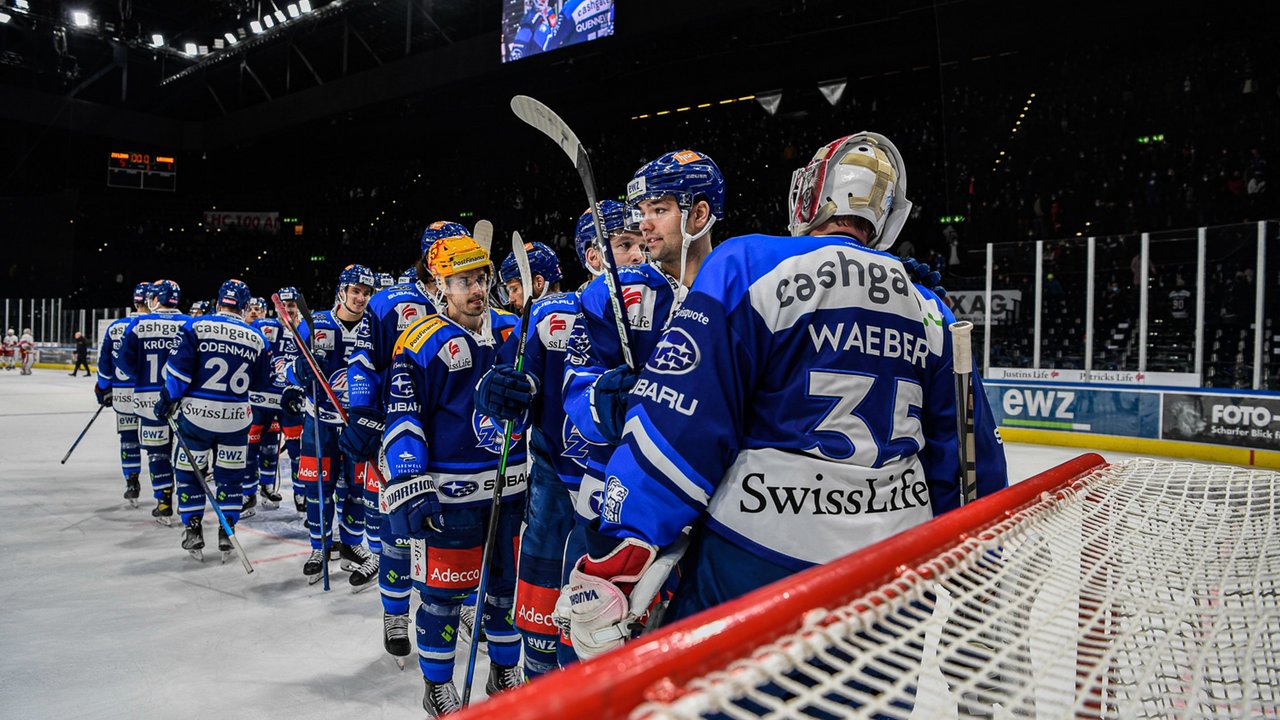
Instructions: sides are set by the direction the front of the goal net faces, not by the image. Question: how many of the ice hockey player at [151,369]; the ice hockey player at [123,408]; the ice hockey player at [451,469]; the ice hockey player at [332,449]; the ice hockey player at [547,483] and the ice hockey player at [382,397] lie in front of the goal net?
6

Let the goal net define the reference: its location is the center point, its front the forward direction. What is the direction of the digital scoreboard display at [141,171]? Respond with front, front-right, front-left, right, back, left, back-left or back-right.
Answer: front

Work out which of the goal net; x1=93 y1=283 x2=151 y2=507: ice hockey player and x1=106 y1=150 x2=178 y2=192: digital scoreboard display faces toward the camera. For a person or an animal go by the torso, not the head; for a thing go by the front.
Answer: the digital scoreboard display

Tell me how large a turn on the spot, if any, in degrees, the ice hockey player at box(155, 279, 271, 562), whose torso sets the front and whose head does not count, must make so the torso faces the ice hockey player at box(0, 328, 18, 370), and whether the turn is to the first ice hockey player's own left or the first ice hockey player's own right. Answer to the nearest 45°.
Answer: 0° — they already face them

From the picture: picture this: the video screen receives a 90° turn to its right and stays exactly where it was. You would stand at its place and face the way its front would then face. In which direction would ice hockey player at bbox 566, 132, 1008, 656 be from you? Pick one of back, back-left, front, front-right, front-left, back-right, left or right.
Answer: back-left

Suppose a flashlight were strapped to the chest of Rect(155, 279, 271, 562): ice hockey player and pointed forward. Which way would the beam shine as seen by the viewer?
away from the camera

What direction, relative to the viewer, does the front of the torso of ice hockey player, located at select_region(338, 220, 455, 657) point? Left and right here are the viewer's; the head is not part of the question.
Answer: facing the viewer and to the right of the viewer

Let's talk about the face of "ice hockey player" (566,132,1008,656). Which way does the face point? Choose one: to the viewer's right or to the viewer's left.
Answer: to the viewer's left

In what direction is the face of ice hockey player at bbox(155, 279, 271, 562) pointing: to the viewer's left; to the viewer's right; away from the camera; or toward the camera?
away from the camera

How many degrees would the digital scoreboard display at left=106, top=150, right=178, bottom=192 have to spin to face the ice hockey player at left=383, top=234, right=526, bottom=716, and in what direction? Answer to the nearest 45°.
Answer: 0° — it already faces them

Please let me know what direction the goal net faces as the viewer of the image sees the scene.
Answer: facing away from the viewer and to the left of the viewer

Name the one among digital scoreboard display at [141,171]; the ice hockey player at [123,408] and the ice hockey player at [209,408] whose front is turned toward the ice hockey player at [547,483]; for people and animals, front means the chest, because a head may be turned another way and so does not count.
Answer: the digital scoreboard display

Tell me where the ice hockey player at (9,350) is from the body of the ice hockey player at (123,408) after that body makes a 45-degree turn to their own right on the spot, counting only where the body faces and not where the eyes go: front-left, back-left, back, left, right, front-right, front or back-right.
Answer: front-left

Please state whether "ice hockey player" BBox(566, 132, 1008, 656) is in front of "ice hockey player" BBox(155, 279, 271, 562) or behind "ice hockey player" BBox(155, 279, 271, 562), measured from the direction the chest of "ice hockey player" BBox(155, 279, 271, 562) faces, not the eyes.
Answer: behind

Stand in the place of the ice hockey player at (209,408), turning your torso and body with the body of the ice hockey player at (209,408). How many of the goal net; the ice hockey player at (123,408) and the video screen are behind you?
1

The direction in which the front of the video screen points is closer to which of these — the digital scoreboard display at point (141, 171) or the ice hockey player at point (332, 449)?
the ice hockey player
